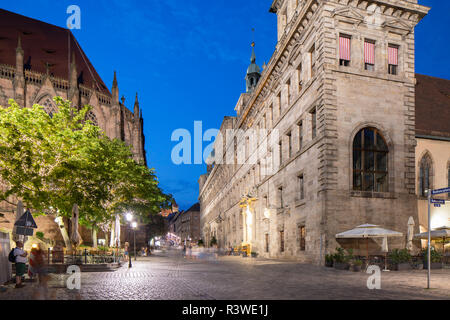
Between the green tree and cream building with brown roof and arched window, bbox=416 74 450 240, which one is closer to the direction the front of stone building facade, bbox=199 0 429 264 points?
the green tree

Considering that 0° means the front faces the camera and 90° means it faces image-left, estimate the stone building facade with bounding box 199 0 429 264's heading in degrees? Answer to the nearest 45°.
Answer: approximately 45°
